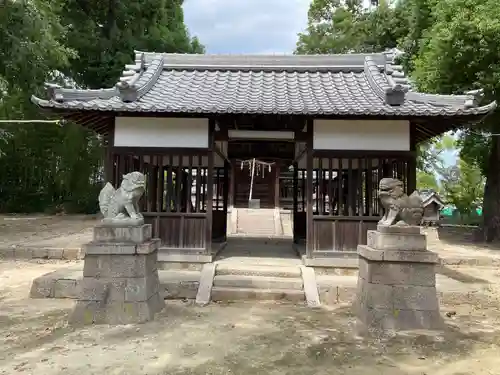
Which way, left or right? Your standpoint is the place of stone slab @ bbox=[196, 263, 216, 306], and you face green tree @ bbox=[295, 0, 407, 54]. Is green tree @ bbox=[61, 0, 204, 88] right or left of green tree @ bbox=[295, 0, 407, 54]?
left

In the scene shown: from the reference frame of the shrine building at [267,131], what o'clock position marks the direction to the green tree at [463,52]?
The green tree is roughly at 8 o'clock from the shrine building.

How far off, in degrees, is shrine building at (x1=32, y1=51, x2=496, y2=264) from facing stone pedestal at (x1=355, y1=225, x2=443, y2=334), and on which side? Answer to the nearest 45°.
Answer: approximately 45° to its left

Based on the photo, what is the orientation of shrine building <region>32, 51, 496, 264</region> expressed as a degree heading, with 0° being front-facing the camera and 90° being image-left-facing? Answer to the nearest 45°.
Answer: approximately 0°

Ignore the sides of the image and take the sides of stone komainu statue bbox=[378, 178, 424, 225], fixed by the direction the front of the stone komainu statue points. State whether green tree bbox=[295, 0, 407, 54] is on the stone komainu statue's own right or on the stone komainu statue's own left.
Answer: on the stone komainu statue's own right

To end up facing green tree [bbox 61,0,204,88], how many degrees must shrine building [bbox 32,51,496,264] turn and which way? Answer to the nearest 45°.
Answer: approximately 135° to its right

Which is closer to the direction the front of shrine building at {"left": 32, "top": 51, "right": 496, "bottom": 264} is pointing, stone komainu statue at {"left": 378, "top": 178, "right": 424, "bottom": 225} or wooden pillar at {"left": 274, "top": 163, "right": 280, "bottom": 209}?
the stone komainu statue
